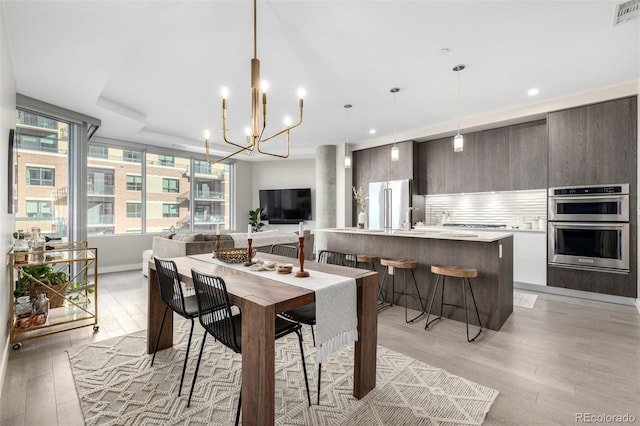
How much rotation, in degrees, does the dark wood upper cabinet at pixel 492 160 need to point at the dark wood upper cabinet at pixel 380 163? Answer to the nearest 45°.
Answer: approximately 45° to its right

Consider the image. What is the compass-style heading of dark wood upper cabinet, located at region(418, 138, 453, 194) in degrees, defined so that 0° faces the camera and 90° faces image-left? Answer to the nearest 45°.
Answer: approximately 45°

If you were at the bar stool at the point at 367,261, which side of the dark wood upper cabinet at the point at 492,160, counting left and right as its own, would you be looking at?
front

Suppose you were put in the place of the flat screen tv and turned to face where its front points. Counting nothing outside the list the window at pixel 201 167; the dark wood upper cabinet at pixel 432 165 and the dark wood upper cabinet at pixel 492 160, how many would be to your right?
1

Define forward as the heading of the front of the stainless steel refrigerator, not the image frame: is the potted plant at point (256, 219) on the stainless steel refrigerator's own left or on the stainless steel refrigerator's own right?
on the stainless steel refrigerator's own right

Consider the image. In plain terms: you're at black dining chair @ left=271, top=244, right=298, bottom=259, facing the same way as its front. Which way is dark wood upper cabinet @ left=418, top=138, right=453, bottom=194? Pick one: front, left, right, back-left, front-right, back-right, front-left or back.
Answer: back

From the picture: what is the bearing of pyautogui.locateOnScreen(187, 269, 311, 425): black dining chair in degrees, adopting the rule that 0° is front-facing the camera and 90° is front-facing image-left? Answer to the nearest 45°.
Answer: approximately 225°

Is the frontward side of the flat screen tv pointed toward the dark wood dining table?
yes

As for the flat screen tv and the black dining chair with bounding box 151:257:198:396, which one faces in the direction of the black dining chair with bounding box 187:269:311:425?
the flat screen tv

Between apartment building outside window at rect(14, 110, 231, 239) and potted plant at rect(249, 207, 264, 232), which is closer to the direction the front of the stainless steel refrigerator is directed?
the apartment building outside window
